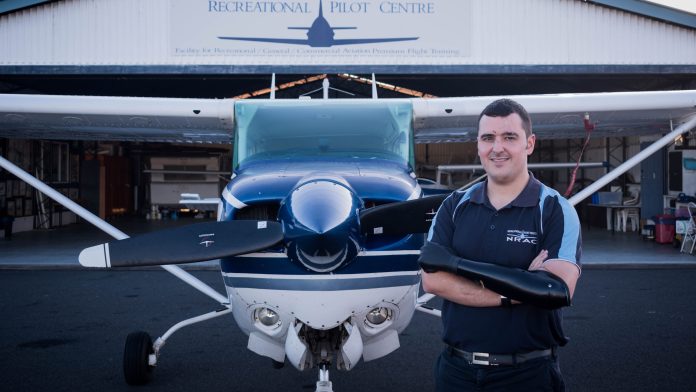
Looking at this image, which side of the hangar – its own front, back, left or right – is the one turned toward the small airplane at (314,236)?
front

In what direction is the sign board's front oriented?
toward the camera

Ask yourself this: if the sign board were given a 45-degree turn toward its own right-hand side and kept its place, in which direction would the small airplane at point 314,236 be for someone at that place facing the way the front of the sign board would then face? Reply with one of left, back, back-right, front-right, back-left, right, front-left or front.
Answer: front-left

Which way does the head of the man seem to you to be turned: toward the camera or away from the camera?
toward the camera

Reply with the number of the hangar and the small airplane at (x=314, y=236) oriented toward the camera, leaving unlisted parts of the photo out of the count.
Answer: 2

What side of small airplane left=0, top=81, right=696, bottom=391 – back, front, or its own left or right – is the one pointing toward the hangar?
back

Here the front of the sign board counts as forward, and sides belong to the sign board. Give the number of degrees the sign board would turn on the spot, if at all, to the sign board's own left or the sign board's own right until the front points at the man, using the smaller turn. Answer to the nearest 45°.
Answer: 0° — it already faces them

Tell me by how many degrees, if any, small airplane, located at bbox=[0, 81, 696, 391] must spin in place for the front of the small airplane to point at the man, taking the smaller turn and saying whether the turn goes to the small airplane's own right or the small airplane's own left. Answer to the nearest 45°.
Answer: approximately 45° to the small airplane's own left

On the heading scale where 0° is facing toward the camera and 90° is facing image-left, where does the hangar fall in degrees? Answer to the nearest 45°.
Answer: approximately 0°

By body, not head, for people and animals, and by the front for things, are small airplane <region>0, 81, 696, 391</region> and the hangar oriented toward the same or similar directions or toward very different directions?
same or similar directions

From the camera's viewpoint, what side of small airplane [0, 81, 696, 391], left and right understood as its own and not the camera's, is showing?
front
